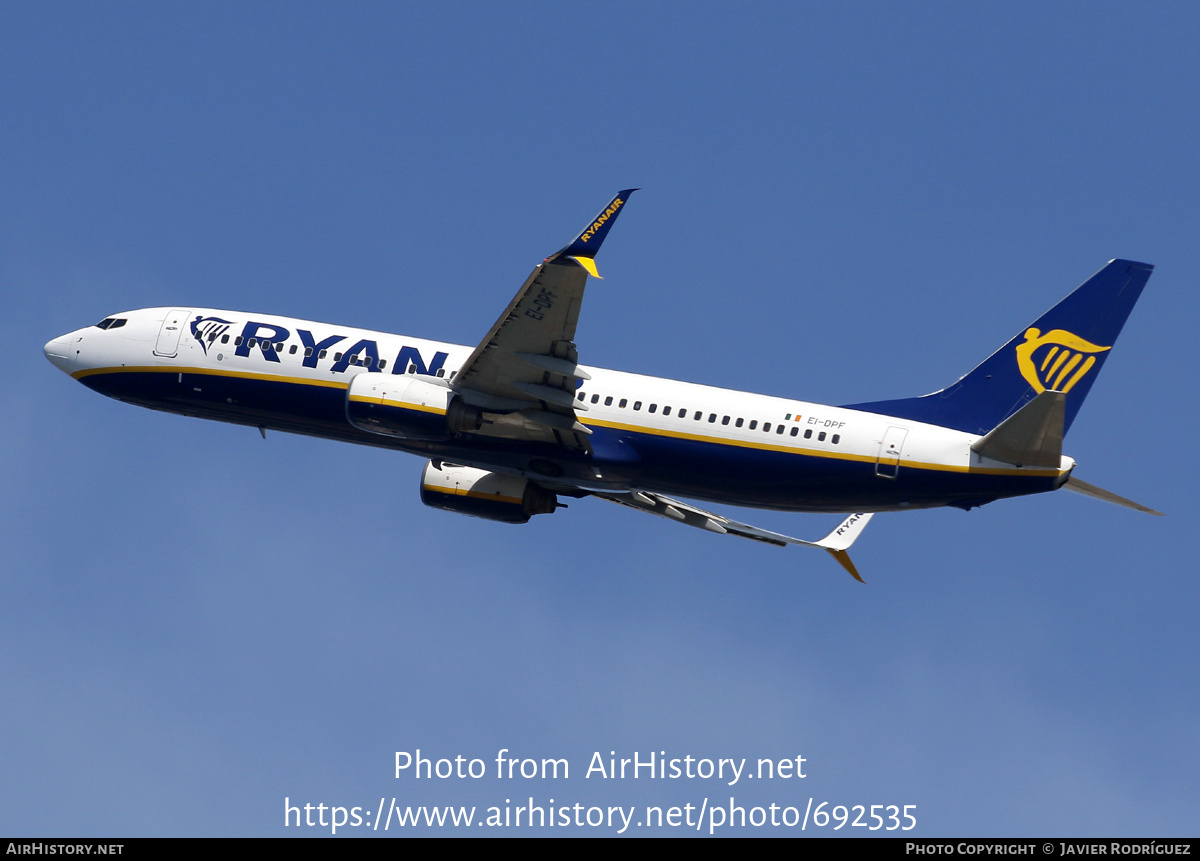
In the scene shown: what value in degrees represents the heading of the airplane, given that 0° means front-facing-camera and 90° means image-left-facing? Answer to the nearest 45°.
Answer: approximately 90°
